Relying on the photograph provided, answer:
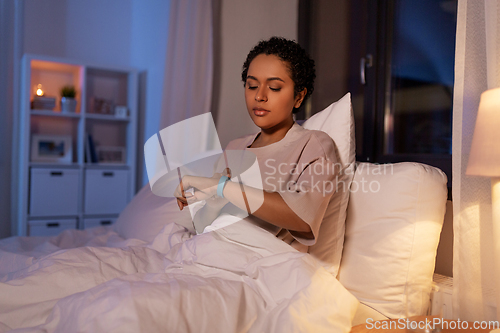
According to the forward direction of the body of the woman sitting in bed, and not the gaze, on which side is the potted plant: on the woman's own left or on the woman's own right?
on the woman's own right

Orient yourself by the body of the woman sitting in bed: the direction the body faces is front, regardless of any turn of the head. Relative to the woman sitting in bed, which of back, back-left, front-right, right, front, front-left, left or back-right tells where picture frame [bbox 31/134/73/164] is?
right

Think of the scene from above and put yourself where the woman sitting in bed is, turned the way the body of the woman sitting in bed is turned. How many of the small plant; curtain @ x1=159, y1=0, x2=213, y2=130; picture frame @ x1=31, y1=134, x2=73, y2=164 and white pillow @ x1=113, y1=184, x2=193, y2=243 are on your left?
0

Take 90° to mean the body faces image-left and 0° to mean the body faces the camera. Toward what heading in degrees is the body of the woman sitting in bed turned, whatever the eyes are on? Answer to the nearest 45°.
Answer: approximately 45°

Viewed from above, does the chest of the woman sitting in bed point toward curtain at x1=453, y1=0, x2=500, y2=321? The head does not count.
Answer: no

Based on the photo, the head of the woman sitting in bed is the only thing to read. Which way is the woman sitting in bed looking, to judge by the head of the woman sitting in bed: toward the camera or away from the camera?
toward the camera

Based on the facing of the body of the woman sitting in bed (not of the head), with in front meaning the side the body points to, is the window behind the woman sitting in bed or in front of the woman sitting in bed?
behind

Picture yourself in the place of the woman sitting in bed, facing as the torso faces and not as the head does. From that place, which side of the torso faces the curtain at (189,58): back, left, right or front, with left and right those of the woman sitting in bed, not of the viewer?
right

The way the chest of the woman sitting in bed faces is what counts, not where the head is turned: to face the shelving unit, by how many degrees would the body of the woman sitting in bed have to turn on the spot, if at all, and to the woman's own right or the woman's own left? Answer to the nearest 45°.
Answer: approximately 90° to the woman's own right

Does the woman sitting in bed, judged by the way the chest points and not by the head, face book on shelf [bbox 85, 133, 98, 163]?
no

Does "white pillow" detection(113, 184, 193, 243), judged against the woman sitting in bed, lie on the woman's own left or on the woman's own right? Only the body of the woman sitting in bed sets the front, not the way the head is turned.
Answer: on the woman's own right

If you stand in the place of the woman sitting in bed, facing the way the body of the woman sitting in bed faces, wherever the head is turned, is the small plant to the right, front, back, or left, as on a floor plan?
right
